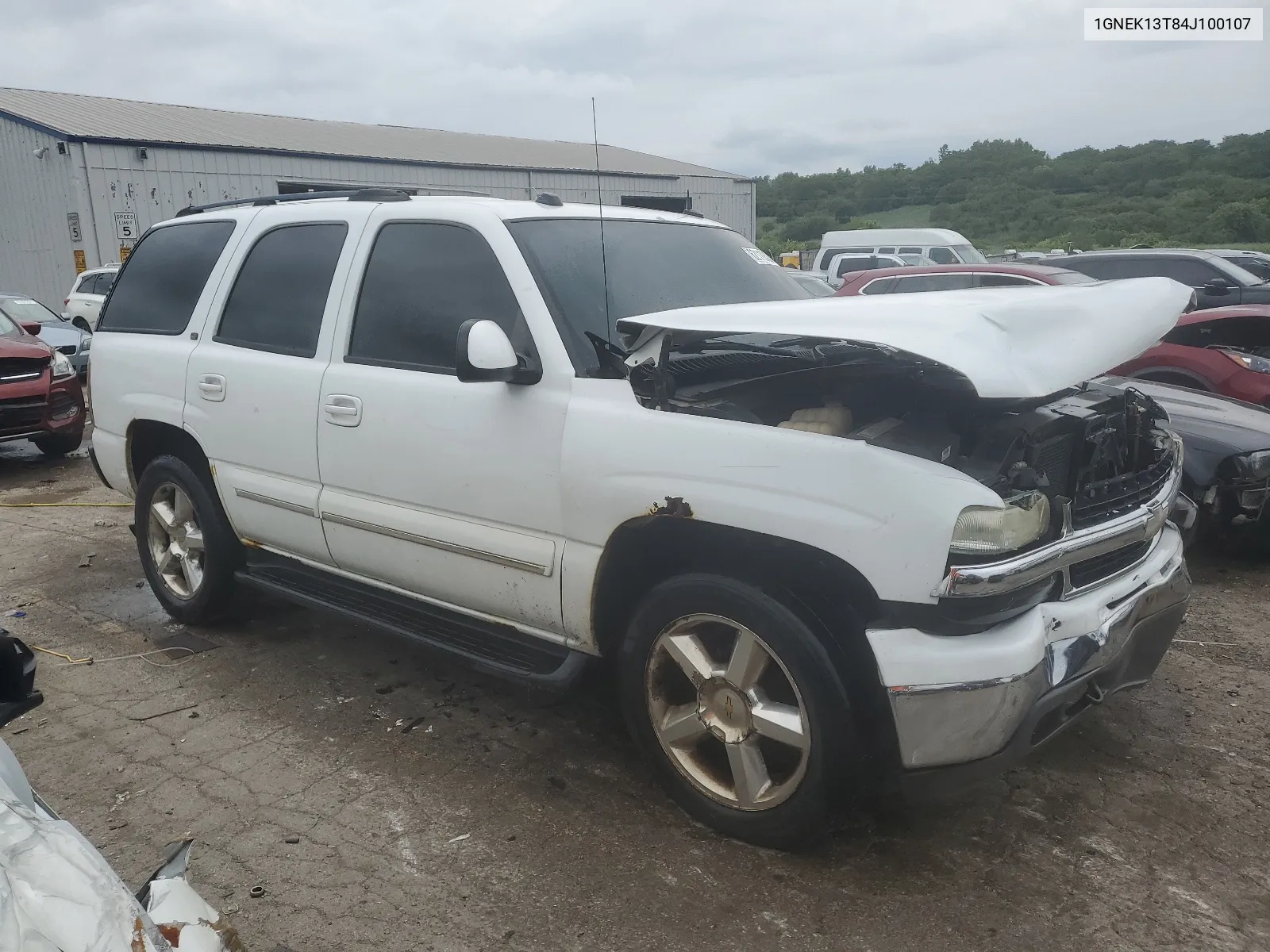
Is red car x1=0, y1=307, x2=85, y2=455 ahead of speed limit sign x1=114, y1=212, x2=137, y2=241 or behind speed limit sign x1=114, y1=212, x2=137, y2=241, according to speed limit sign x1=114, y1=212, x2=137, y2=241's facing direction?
ahead

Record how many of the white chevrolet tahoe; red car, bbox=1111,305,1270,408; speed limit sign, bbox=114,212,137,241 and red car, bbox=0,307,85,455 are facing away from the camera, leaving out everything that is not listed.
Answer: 0

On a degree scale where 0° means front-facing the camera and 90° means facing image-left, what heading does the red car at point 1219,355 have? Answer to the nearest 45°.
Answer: approximately 315°

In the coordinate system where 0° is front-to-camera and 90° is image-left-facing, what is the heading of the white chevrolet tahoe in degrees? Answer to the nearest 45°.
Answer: approximately 315°

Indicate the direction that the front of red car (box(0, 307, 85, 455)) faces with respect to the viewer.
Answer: facing the viewer and to the right of the viewer

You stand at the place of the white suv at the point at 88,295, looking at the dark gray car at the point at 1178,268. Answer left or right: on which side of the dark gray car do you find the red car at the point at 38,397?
right

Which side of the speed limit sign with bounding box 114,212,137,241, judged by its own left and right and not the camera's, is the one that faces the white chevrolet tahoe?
front

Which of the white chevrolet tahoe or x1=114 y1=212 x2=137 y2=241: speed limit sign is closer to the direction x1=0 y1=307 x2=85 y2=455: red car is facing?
the white chevrolet tahoe

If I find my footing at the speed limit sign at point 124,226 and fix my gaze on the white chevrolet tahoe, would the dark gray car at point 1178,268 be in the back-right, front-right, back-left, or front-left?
front-left

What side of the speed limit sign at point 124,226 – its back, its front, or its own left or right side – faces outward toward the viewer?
front

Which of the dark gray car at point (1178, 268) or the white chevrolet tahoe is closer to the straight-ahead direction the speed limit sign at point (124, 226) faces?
the white chevrolet tahoe

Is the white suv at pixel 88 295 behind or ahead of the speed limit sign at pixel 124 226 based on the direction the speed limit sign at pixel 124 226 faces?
ahead

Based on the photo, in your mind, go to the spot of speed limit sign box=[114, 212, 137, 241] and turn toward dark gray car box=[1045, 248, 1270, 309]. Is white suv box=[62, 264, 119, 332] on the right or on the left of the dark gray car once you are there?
right

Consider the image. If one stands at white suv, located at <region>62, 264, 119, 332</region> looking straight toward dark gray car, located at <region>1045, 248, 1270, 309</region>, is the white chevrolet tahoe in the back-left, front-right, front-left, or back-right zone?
front-right
